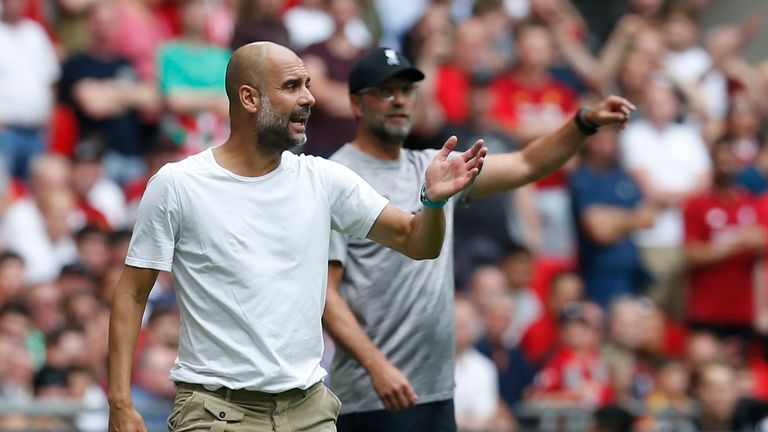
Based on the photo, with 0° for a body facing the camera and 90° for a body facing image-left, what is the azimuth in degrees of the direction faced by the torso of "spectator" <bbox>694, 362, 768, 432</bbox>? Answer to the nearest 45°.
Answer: approximately 0°

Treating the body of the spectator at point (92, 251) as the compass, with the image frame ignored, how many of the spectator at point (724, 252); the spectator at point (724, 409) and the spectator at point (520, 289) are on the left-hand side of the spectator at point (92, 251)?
3

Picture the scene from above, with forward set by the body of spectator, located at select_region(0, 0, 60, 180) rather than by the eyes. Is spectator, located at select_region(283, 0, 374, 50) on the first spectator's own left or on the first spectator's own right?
on the first spectator's own left

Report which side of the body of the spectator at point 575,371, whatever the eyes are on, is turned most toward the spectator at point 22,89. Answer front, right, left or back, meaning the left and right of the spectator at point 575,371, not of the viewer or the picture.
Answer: right
